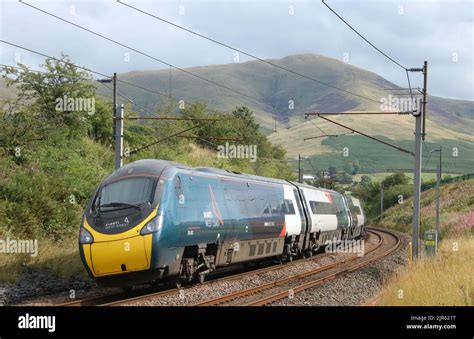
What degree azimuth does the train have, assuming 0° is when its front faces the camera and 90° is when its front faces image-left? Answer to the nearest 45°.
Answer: approximately 45°

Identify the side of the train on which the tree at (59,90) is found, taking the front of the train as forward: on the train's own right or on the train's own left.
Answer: on the train's own right
